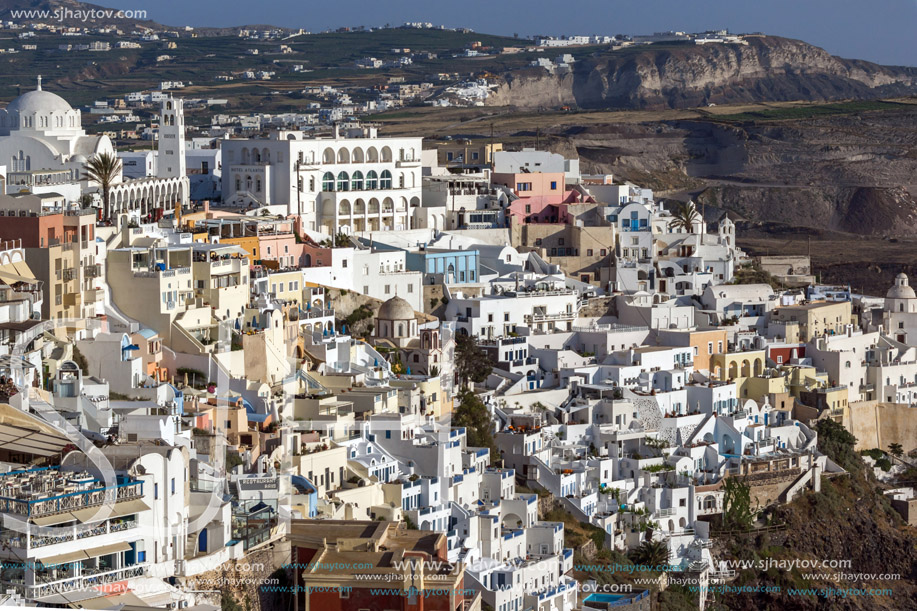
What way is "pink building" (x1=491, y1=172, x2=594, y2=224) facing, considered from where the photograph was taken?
facing the viewer

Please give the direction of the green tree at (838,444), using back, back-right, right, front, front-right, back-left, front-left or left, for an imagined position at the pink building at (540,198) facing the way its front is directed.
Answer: front-left

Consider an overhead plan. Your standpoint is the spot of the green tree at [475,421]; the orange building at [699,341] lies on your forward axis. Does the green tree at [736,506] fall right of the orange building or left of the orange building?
right

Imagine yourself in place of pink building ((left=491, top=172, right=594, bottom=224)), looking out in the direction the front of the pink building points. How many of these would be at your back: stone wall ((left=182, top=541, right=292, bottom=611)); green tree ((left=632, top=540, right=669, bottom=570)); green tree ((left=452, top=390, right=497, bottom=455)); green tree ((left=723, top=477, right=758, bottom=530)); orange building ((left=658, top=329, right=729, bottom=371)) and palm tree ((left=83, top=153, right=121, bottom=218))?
0

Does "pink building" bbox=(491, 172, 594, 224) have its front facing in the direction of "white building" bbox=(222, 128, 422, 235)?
no

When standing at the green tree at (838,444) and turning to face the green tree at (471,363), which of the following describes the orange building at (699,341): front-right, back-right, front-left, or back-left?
front-right

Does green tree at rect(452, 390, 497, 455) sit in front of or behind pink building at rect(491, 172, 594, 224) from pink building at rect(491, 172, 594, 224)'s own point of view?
in front

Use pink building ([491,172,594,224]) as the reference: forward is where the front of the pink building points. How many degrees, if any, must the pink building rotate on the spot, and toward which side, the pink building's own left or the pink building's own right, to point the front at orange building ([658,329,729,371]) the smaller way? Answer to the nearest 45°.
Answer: approximately 45° to the pink building's own left

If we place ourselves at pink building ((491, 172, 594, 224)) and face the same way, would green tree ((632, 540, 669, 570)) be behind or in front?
in front

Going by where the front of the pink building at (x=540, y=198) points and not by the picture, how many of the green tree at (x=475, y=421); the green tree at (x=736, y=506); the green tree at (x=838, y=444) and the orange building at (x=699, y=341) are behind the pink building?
0

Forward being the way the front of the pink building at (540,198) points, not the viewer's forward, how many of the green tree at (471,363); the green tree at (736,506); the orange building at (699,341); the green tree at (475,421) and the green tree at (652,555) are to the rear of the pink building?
0

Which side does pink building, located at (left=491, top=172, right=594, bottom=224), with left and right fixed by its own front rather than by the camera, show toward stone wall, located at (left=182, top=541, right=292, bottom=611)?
front

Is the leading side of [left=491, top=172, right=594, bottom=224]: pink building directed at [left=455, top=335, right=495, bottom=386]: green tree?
yes

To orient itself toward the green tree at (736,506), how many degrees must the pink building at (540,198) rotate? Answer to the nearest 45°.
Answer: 0° — it already faces it

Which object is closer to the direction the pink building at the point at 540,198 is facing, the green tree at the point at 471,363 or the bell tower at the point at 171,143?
the green tree

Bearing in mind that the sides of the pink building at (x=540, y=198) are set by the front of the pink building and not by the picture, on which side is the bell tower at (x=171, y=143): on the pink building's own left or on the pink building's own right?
on the pink building's own right

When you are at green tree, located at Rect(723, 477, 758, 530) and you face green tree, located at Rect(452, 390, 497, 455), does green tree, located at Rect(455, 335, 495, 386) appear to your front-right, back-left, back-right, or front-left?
front-right

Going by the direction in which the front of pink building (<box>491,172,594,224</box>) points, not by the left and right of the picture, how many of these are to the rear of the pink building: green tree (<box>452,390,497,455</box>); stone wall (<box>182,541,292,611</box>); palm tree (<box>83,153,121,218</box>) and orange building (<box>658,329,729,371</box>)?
0
